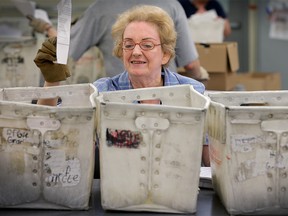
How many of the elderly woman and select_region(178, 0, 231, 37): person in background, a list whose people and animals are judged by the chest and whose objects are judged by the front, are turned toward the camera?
2

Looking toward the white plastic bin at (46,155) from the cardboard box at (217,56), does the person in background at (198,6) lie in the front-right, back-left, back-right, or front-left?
back-right

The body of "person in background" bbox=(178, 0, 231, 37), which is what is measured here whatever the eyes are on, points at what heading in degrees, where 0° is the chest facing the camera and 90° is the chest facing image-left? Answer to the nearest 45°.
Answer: approximately 0°

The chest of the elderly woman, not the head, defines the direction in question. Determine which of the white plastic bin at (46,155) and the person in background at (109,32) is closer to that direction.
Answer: the white plastic bin

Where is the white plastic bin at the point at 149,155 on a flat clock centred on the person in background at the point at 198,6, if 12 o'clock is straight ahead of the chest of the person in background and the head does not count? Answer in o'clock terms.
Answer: The white plastic bin is roughly at 12 o'clock from the person in background.

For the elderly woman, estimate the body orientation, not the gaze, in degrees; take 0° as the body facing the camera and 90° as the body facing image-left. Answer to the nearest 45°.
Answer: approximately 0°

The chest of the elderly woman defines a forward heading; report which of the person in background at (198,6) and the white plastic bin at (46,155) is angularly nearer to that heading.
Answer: the white plastic bin

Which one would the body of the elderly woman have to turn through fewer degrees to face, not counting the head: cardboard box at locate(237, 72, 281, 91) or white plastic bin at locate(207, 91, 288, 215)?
the white plastic bin

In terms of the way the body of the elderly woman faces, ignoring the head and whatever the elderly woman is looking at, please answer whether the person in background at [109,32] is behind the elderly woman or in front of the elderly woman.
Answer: behind
